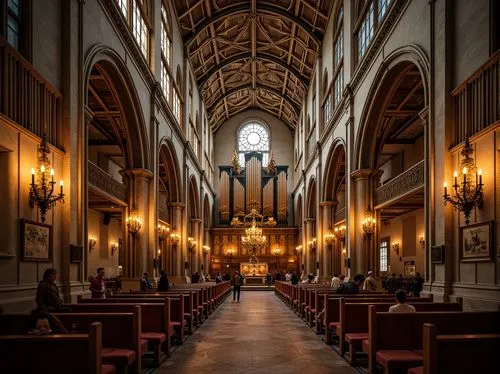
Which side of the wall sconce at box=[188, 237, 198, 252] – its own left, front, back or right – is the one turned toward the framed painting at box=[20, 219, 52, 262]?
right

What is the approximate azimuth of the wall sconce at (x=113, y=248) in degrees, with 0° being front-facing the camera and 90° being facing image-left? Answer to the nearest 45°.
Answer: approximately 270°

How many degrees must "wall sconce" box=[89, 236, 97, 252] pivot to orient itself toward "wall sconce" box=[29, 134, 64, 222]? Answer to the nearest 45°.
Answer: approximately 90° to its right

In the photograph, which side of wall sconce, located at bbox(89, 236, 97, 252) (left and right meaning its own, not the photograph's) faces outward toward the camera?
right

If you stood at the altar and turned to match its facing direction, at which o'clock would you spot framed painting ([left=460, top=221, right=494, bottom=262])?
The framed painting is roughly at 12 o'clock from the altar.

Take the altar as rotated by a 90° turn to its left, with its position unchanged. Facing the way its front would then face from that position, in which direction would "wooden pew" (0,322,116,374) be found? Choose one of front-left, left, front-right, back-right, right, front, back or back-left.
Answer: right

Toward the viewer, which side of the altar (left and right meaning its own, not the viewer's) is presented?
front

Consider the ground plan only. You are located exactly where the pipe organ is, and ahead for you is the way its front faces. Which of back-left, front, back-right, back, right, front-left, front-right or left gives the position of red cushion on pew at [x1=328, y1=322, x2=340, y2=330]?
front

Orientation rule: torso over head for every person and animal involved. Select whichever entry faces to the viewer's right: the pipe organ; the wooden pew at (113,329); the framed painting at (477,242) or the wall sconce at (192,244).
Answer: the wall sconce

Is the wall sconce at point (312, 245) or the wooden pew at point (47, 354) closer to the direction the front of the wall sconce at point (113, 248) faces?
the wall sconce

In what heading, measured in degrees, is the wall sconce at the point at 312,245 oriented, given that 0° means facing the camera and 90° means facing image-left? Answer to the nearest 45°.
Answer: approximately 90°
